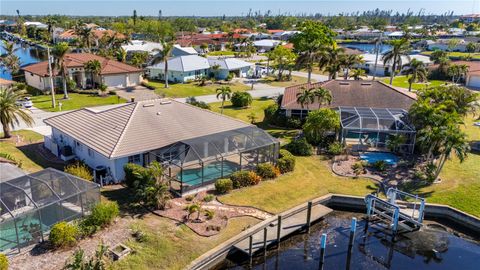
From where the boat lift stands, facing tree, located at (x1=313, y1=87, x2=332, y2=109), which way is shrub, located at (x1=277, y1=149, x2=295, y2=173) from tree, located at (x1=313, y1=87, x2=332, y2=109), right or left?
left

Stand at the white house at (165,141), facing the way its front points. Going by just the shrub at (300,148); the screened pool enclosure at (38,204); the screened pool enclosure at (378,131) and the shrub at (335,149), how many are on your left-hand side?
1

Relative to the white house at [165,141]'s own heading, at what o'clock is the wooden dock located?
The wooden dock is roughly at 6 o'clock from the white house.

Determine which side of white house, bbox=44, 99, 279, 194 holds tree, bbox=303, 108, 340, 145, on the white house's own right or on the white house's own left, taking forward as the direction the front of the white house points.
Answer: on the white house's own right

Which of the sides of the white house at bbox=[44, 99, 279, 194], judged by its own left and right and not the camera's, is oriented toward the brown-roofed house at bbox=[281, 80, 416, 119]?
right

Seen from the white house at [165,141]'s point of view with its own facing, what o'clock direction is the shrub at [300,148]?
The shrub is roughly at 4 o'clock from the white house.

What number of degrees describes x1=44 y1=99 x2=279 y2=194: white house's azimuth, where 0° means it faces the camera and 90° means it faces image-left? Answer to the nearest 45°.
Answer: approximately 135°

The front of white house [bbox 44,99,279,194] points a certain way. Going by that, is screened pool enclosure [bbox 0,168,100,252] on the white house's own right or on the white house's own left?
on the white house's own left

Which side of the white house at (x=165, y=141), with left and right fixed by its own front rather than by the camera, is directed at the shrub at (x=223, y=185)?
back

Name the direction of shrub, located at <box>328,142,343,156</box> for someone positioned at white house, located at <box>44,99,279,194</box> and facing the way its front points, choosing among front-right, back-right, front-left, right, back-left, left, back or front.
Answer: back-right
